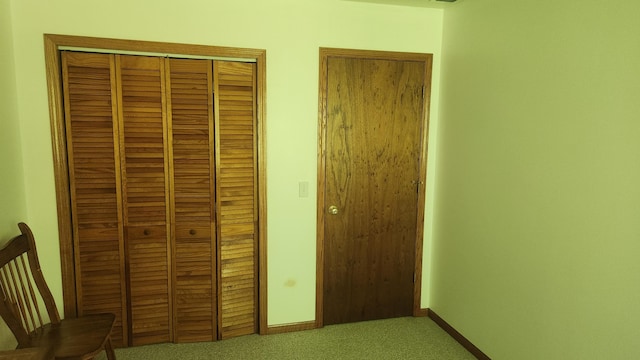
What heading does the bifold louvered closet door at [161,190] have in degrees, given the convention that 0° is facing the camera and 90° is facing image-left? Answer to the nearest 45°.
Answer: approximately 0°

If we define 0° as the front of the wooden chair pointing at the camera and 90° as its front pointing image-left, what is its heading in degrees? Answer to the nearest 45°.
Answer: approximately 315°
